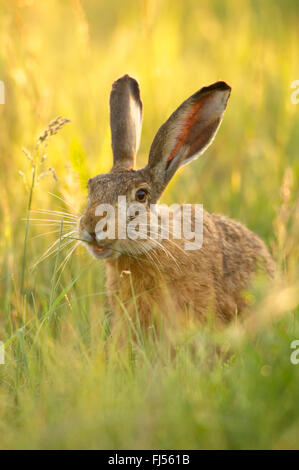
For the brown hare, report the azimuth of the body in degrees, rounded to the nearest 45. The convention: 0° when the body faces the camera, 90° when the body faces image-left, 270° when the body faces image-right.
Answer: approximately 45°
